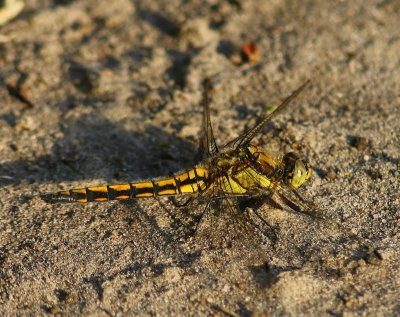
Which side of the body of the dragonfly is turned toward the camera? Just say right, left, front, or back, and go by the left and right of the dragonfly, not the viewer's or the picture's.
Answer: right
